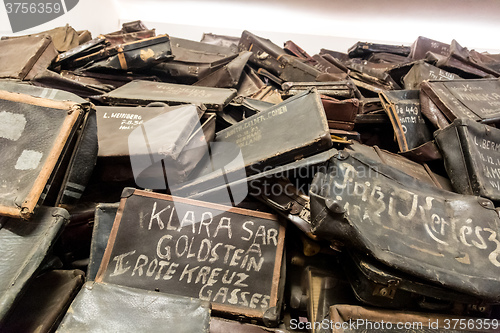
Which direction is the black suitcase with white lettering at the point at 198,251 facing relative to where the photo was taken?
toward the camera

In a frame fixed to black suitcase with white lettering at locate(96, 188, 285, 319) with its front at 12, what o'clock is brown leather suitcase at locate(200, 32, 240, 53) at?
The brown leather suitcase is roughly at 6 o'clock from the black suitcase with white lettering.

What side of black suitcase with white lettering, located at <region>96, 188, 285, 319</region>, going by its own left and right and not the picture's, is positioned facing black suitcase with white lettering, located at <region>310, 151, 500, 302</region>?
left

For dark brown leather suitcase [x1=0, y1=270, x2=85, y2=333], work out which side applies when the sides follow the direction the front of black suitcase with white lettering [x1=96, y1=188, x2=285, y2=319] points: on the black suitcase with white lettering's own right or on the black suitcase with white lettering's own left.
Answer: on the black suitcase with white lettering's own right

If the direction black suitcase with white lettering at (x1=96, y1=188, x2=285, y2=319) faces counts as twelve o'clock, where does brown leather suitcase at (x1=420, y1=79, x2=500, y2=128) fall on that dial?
The brown leather suitcase is roughly at 8 o'clock from the black suitcase with white lettering.

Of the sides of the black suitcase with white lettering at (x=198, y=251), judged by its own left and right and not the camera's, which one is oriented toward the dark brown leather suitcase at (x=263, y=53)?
back

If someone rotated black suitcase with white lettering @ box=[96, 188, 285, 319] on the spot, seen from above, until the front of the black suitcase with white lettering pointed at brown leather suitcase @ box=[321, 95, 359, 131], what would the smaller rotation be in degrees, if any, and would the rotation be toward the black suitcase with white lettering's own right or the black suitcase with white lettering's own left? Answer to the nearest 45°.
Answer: approximately 135° to the black suitcase with white lettering's own left

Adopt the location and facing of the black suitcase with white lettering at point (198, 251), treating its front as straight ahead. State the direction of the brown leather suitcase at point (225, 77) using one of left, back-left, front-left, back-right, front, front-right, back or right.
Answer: back

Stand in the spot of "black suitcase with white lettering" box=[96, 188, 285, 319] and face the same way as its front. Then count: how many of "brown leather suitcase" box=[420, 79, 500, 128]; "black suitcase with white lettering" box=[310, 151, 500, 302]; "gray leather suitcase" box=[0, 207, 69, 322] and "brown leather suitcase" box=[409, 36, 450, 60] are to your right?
1

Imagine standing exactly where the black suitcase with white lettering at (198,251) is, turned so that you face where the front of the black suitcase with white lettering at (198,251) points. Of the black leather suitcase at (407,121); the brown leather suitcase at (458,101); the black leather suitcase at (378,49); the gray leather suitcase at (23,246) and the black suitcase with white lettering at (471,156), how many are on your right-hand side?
1

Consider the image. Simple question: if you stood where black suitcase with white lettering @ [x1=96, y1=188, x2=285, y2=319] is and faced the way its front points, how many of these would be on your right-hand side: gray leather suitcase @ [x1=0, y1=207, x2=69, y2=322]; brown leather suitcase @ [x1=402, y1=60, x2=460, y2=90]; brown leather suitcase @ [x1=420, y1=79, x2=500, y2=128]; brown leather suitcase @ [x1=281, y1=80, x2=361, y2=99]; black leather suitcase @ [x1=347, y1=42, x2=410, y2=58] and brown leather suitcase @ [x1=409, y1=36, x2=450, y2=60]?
1

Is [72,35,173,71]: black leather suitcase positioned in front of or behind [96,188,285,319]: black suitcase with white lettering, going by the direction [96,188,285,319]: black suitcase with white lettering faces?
behind

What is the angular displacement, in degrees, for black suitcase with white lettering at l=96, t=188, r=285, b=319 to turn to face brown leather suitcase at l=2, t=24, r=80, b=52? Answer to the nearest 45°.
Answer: approximately 135° to its right

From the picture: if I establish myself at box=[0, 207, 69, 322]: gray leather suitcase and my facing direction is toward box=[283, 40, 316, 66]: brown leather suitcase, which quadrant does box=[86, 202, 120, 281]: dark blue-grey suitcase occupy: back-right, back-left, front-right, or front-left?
front-right

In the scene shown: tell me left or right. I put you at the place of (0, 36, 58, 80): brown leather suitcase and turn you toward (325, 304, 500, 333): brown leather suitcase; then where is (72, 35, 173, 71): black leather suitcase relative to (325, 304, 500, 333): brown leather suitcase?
left

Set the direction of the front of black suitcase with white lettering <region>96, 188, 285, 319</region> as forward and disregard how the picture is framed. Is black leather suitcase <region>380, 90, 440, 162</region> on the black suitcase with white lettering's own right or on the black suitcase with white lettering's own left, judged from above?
on the black suitcase with white lettering's own left
